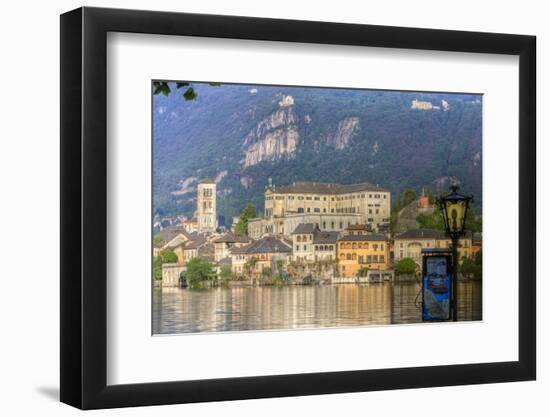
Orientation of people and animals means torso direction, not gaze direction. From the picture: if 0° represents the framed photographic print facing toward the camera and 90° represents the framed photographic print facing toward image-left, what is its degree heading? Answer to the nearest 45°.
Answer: approximately 315°
